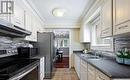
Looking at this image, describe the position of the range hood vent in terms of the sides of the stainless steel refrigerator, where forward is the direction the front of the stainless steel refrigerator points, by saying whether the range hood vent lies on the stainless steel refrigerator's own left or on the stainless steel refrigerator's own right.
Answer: on the stainless steel refrigerator's own right

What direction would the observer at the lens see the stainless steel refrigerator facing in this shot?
facing to the right of the viewer

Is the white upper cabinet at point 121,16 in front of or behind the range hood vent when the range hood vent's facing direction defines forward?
in front

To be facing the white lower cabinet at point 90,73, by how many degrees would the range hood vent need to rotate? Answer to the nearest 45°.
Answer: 0° — it already faces it

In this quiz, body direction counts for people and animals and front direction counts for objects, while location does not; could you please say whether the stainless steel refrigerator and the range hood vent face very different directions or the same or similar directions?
same or similar directions

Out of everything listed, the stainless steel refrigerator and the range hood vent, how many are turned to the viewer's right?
2

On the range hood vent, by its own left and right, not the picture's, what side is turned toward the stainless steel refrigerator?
left

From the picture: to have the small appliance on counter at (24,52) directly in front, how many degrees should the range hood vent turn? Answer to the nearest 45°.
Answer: approximately 90° to its left

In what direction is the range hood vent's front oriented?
to the viewer's right
